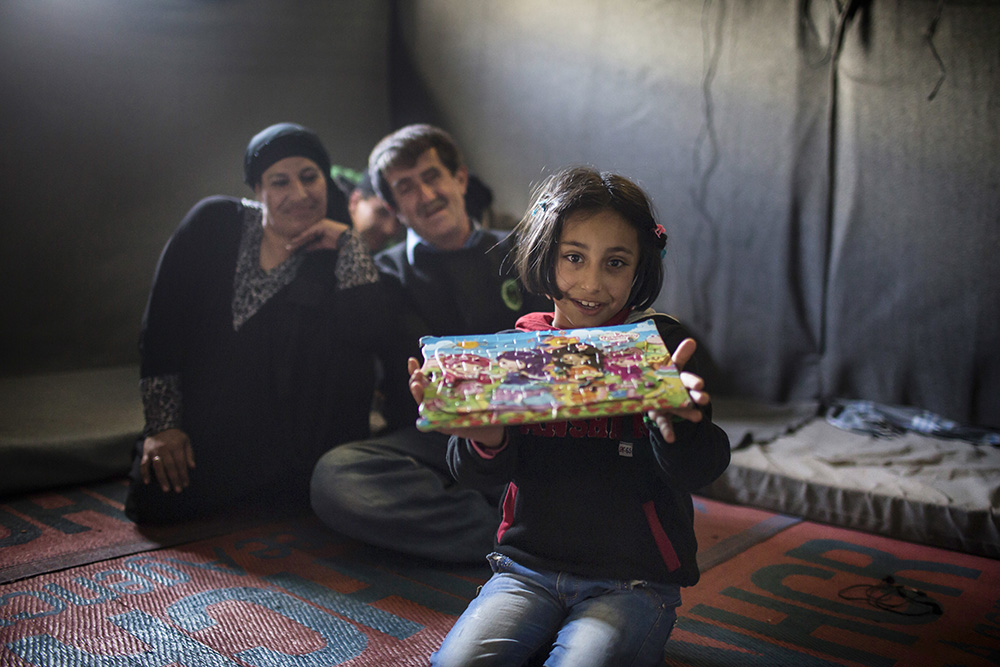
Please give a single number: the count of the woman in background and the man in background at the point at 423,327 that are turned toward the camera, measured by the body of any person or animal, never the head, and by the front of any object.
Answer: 2

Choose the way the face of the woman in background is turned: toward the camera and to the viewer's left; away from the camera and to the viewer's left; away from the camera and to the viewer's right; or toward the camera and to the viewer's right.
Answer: toward the camera and to the viewer's right

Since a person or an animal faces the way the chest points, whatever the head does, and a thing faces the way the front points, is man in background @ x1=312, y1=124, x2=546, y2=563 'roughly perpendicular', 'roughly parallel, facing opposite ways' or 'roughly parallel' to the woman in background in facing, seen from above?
roughly parallel

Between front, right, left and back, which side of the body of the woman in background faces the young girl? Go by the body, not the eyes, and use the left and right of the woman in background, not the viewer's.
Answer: front

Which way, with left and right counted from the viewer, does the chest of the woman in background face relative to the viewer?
facing the viewer
